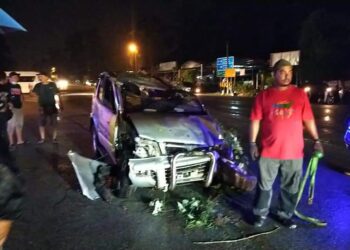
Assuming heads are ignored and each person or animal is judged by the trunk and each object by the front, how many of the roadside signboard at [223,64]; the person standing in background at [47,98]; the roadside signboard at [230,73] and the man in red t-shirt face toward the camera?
4

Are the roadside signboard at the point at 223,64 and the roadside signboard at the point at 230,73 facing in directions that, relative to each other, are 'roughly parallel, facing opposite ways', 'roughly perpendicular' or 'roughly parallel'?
roughly parallel

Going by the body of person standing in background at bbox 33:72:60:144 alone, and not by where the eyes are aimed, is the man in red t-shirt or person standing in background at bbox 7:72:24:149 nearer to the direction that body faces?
the man in red t-shirt

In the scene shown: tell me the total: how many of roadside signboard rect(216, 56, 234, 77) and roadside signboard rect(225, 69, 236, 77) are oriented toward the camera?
2

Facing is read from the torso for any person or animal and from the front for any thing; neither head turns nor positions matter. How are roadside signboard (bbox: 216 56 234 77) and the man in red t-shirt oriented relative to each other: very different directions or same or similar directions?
same or similar directions

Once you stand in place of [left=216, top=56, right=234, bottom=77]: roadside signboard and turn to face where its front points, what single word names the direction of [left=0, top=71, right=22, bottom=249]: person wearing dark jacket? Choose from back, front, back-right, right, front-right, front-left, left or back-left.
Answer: front

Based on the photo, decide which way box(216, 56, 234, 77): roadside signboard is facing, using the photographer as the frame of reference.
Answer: facing the viewer

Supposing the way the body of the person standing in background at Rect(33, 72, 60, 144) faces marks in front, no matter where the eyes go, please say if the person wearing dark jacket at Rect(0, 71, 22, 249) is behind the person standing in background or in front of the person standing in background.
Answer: in front

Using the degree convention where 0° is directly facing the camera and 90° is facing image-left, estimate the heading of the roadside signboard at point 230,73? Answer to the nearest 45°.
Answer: approximately 0°

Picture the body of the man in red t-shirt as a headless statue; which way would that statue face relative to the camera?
toward the camera

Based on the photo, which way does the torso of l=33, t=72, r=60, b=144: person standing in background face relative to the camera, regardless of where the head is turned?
toward the camera

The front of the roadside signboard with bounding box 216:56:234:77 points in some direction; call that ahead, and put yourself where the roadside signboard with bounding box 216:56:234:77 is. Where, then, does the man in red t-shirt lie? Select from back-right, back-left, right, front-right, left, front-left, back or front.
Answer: front

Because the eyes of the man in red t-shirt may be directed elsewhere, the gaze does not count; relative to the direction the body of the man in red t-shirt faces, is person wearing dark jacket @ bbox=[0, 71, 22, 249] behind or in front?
in front

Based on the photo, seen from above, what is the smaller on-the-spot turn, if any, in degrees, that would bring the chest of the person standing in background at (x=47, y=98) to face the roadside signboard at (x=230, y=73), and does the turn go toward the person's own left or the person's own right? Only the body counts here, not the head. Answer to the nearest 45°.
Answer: approximately 135° to the person's own left

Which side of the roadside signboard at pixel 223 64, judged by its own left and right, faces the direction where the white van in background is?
right

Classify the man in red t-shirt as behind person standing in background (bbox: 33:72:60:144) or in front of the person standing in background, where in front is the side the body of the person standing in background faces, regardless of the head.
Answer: in front
